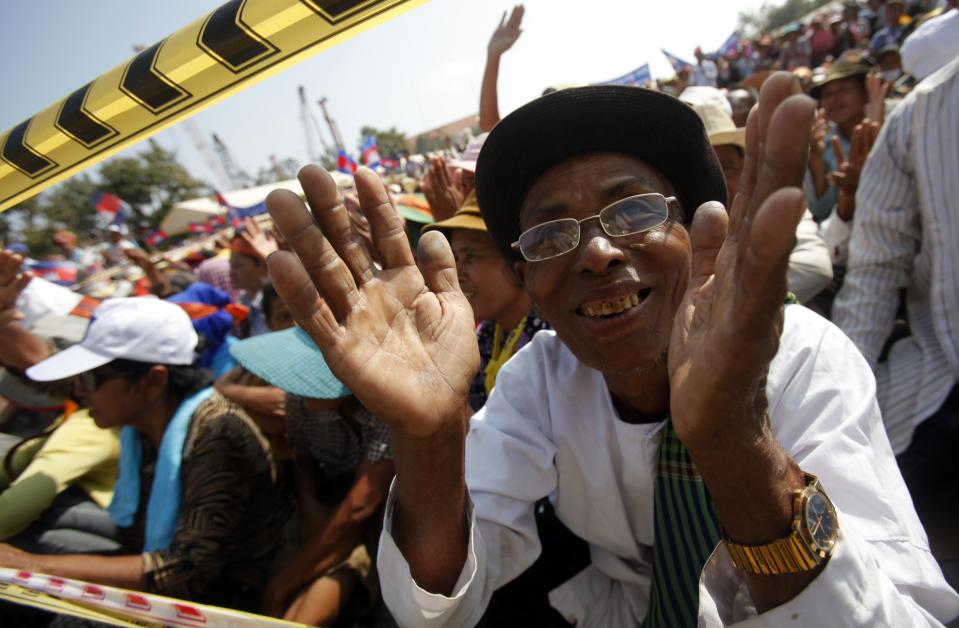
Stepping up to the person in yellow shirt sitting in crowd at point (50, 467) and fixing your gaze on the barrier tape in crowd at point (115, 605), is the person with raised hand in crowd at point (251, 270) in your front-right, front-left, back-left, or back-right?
back-left

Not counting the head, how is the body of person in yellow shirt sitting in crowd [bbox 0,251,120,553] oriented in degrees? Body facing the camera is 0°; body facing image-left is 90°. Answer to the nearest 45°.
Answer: approximately 90°

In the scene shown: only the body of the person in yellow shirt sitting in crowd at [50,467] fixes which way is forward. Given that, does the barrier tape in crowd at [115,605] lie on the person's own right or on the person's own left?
on the person's own left

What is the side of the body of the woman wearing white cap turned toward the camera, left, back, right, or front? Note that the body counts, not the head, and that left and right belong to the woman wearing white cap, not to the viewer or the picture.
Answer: left

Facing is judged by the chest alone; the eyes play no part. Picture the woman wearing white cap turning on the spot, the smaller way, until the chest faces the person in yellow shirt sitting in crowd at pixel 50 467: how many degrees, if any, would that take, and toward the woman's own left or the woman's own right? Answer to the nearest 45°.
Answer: approximately 45° to the woman's own right

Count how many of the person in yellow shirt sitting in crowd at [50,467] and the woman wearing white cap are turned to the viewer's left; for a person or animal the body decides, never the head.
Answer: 2
